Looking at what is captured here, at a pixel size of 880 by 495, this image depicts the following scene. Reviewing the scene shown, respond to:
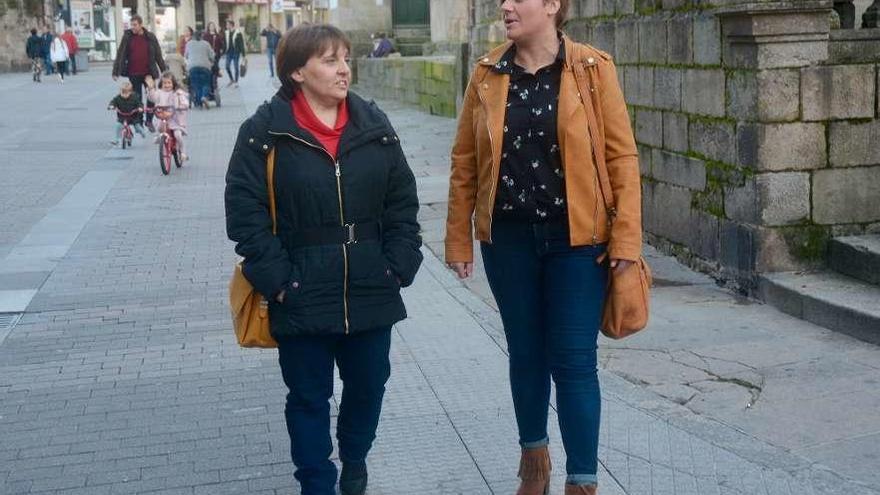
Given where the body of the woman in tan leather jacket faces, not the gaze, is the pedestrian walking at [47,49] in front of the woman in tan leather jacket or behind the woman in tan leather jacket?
behind

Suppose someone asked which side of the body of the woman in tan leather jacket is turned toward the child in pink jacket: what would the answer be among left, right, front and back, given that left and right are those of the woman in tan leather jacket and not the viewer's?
back

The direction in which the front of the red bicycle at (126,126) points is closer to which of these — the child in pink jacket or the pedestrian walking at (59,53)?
the child in pink jacket

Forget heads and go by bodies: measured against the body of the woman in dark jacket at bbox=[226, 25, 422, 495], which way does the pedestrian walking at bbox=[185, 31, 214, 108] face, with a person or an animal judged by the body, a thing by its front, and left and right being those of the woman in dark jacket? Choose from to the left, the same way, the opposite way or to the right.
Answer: the opposite way

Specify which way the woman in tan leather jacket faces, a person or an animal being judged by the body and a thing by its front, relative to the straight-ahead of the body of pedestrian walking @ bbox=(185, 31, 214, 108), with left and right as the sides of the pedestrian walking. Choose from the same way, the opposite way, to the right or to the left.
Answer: the opposite way

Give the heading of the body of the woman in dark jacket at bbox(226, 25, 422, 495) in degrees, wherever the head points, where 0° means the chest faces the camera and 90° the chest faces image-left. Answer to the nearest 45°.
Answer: approximately 0°

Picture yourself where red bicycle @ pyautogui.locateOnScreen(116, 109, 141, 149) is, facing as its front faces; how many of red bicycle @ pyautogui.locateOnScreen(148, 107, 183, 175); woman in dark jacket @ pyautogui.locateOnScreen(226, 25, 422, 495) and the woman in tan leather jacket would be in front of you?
3

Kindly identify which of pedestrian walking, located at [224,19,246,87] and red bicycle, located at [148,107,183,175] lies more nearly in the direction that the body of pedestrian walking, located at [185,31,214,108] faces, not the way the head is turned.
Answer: the pedestrian walking

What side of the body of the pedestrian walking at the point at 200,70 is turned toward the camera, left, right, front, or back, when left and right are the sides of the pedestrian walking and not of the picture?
back

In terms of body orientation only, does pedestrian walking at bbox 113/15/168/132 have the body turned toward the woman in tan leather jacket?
yes

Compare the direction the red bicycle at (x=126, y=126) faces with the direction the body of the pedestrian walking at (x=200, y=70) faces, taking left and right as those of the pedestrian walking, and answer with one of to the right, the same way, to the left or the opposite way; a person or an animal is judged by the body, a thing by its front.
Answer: the opposite way
